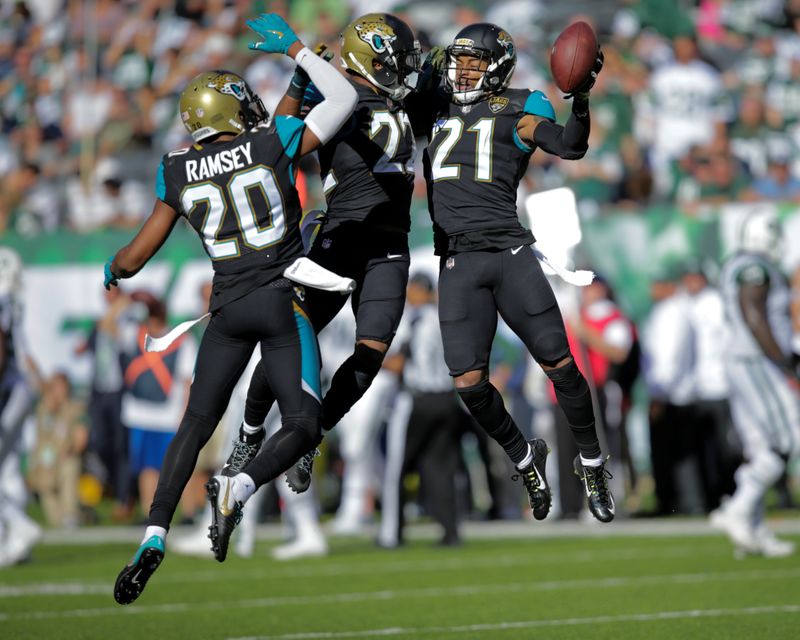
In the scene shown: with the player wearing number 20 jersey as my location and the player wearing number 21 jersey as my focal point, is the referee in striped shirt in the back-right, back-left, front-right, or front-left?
front-left

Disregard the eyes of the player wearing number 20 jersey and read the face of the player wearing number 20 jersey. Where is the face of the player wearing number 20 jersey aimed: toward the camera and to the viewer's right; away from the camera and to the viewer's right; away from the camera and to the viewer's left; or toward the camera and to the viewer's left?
away from the camera and to the viewer's right

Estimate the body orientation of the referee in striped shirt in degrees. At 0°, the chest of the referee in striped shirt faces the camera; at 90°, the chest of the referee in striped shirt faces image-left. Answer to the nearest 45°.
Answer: approximately 45°

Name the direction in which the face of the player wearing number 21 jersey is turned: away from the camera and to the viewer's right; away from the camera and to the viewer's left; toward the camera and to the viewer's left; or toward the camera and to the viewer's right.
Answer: toward the camera and to the viewer's left

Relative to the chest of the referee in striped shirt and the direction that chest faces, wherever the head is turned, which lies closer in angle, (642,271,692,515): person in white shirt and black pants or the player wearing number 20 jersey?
the player wearing number 20 jersey

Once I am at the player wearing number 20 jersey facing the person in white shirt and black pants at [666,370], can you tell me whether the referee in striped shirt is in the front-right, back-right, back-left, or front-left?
front-left
